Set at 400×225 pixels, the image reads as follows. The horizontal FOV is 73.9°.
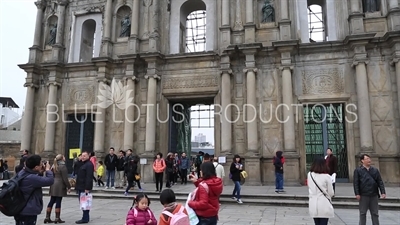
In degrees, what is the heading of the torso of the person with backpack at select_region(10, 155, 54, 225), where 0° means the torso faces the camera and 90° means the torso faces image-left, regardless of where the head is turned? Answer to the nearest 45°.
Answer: approximately 270°

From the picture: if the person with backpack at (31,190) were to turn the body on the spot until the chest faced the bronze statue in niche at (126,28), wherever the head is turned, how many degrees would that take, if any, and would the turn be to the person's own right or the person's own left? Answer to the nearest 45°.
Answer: approximately 90° to the person's own left

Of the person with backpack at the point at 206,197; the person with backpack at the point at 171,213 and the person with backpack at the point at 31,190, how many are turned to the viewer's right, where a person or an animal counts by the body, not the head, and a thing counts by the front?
1

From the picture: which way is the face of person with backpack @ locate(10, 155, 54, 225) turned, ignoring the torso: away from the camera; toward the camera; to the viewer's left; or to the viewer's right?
to the viewer's right

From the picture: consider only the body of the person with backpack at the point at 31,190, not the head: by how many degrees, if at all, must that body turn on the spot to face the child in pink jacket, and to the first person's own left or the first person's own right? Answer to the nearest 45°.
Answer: approximately 45° to the first person's own right

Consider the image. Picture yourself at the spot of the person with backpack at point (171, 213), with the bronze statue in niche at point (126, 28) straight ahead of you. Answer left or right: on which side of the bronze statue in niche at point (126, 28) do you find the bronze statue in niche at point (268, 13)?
right

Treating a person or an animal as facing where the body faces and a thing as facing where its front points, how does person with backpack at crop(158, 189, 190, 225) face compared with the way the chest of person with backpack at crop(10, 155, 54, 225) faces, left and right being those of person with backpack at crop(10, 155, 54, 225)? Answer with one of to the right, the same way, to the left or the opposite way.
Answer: to the left

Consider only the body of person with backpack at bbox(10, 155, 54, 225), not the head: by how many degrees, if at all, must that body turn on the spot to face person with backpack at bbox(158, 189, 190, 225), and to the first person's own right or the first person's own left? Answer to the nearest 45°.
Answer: approximately 45° to the first person's own right

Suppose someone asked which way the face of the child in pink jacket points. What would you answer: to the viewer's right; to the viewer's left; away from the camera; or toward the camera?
toward the camera

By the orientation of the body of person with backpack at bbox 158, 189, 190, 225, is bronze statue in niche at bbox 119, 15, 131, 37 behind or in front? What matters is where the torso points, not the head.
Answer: in front

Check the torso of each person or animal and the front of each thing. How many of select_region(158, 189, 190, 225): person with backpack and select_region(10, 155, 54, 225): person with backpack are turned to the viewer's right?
1

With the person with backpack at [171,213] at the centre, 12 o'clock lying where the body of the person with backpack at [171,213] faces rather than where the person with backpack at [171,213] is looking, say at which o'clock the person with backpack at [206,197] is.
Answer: the person with backpack at [206,197] is roughly at 3 o'clock from the person with backpack at [171,213].

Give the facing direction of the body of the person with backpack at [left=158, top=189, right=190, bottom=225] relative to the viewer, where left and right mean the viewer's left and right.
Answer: facing away from the viewer and to the left of the viewer
